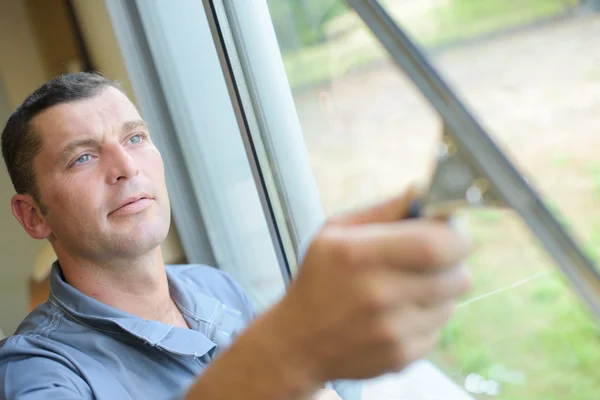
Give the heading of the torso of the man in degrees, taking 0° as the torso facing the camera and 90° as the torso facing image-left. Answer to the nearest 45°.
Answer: approximately 315°
